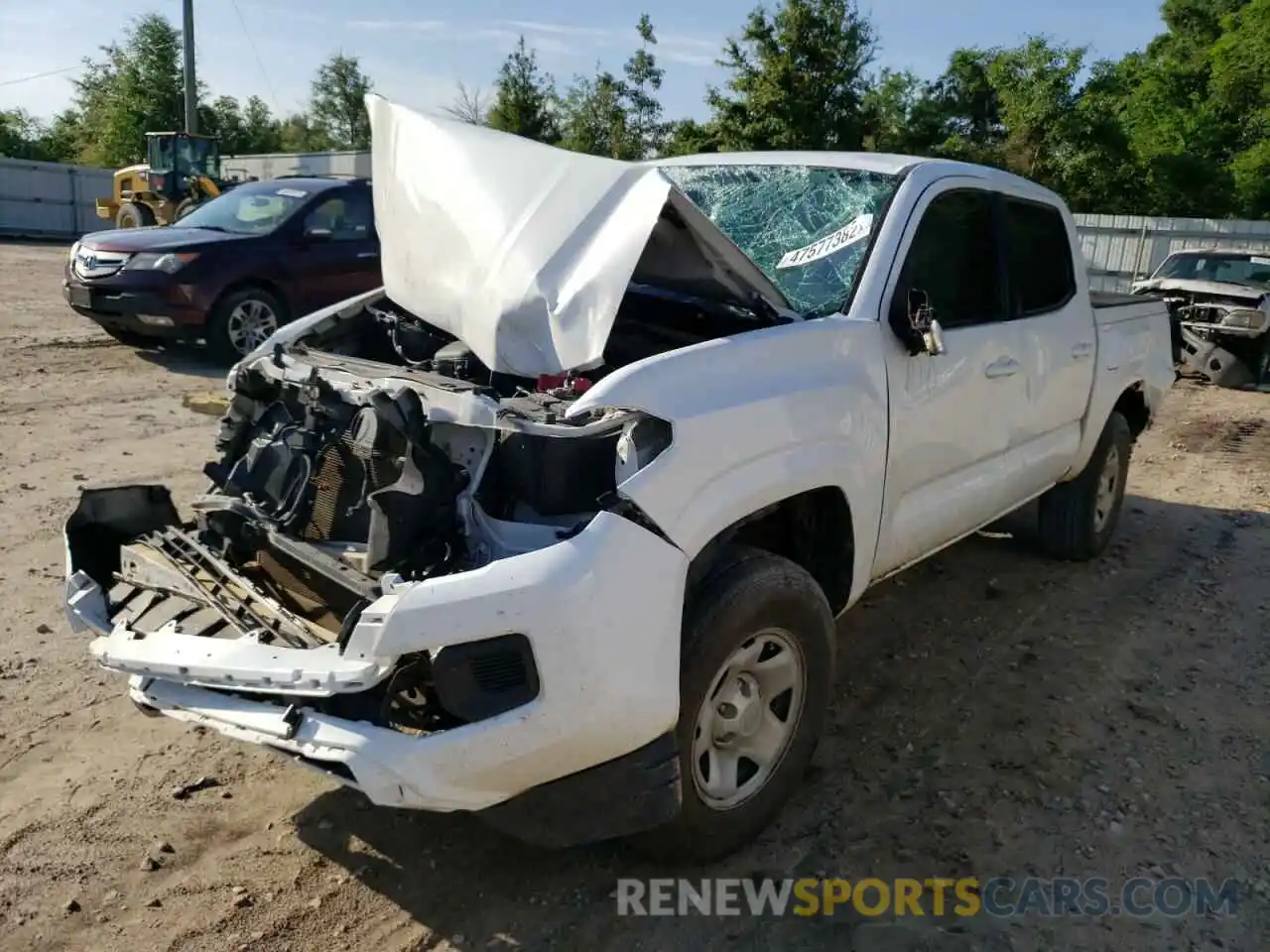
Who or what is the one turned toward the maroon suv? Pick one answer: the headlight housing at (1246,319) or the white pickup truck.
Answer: the headlight housing

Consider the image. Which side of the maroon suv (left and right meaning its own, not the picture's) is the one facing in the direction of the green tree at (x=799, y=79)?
back

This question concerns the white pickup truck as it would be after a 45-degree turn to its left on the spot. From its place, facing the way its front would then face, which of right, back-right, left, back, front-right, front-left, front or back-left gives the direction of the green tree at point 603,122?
back

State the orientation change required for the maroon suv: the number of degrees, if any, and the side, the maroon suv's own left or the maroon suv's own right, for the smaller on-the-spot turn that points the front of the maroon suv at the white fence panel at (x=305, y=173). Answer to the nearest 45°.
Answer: approximately 135° to the maroon suv's own right

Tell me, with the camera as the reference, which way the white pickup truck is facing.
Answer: facing the viewer and to the left of the viewer

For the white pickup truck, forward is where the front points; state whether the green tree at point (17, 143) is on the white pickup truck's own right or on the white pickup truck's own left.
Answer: on the white pickup truck's own right

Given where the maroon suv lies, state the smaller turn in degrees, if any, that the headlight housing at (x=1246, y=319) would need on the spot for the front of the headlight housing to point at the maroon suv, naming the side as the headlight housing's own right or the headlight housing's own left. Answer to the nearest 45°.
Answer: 0° — it already faces it

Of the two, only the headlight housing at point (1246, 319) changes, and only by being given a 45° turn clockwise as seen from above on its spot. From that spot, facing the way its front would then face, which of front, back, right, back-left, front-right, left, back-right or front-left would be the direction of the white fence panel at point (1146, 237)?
right

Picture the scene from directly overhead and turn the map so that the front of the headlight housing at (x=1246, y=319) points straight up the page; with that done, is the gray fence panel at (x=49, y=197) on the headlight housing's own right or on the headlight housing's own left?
on the headlight housing's own right

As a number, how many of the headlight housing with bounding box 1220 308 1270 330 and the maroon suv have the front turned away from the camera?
0

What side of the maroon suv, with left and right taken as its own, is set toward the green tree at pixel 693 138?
back

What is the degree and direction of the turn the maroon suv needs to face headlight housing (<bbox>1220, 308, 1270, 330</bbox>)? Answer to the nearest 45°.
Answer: approximately 135° to its left

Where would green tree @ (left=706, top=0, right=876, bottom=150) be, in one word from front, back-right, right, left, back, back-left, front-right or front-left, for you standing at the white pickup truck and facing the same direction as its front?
back-right

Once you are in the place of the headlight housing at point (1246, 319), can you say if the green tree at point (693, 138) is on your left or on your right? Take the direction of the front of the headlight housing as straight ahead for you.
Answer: on your right

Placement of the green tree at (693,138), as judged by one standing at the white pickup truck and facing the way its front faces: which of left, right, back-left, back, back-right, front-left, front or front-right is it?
back-right
